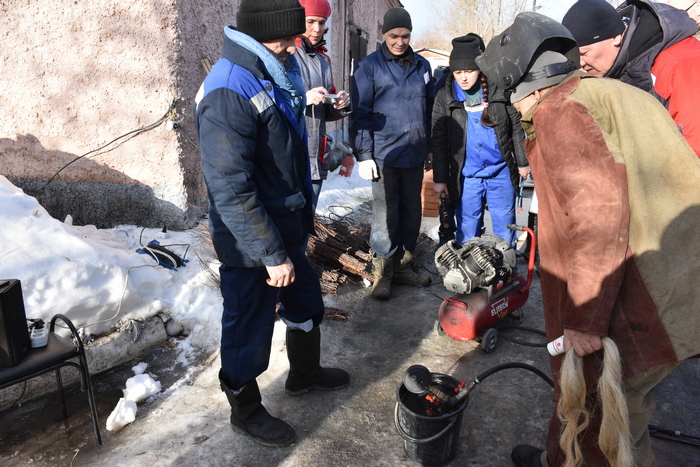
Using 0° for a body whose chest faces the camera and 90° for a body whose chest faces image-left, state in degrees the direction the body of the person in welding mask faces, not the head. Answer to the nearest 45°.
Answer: approximately 90°

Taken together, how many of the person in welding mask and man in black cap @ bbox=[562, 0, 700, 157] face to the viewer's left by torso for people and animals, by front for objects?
2

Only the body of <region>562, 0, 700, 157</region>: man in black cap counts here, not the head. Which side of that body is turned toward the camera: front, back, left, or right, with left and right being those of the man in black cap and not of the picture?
left

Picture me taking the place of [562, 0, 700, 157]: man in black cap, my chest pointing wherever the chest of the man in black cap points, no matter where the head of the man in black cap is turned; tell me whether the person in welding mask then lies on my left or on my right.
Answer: on my left

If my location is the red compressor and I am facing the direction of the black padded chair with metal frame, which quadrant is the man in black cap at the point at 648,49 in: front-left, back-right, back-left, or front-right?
back-left

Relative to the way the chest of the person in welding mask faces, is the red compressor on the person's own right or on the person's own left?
on the person's own right

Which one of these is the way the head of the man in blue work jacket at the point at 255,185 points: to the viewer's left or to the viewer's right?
to the viewer's right
